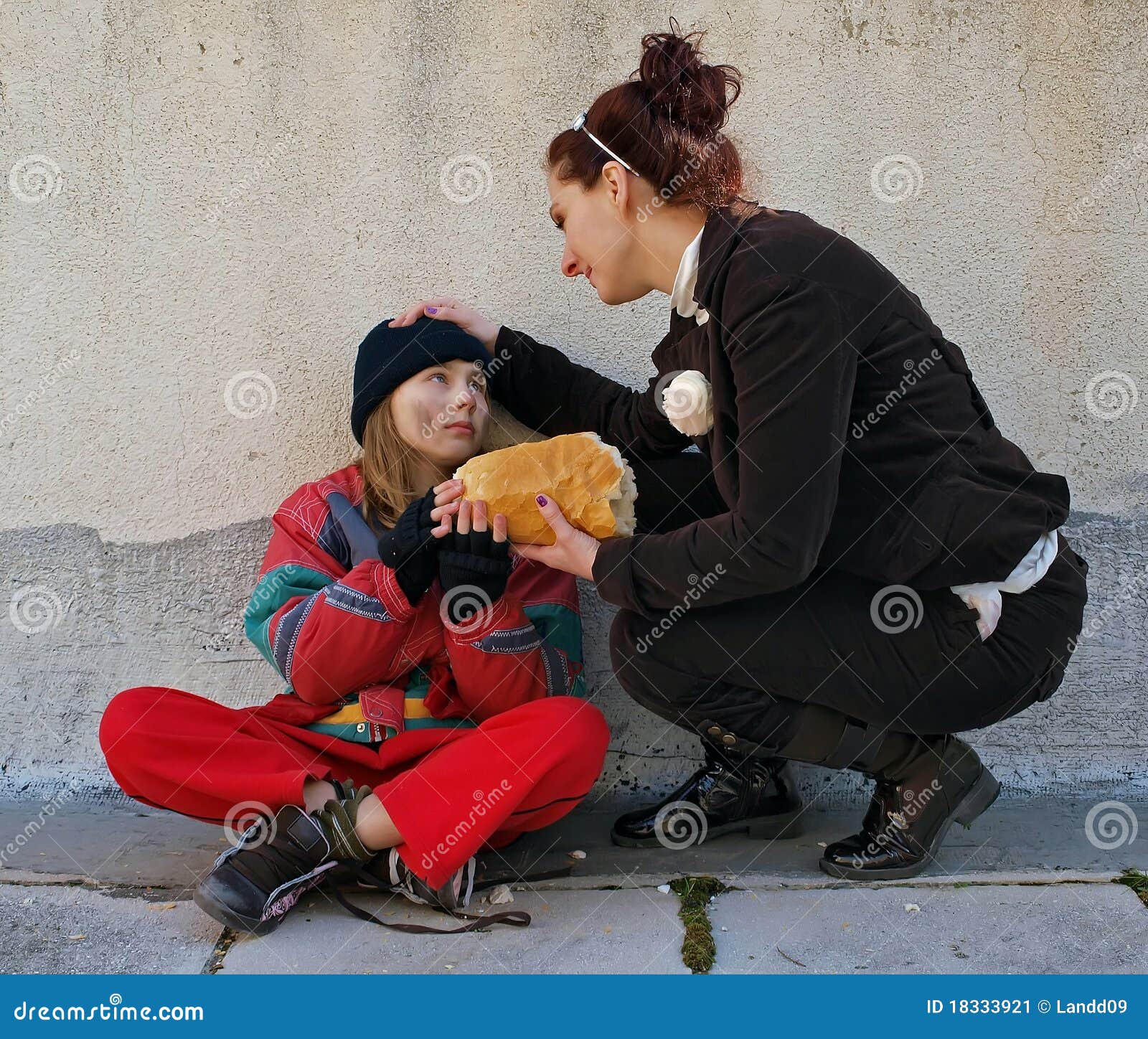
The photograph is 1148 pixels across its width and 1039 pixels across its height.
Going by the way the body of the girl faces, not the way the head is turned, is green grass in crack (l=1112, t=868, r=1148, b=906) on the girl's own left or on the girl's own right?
on the girl's own left

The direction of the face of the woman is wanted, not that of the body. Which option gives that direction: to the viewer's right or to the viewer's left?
to the viewer's left

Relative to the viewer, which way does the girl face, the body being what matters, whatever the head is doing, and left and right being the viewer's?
facing the viewer

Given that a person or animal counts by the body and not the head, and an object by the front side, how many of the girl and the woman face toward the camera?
1

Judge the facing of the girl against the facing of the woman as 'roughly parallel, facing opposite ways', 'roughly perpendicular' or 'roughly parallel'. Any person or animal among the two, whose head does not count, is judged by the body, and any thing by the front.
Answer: roughly perpendicular

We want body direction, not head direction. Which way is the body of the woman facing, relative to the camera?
to the viewer's left

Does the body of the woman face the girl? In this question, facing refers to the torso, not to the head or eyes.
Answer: yes

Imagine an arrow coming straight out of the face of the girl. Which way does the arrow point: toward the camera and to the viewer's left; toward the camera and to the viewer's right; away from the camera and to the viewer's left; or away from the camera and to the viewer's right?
toward the camera and to the viewer's right

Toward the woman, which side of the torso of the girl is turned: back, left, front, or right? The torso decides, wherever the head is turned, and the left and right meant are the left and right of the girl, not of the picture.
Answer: left
